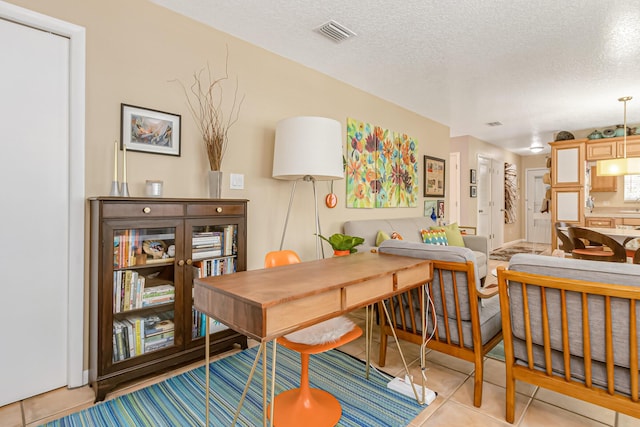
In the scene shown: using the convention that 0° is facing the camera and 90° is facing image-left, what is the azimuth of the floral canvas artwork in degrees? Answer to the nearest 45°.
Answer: approximately 315°

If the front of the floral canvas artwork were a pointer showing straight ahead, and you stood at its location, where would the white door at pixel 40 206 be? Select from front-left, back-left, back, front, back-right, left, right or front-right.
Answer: right

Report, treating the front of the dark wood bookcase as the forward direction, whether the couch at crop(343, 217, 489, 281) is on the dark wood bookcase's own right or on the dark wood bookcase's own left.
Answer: on the dark wood bookcase's own left

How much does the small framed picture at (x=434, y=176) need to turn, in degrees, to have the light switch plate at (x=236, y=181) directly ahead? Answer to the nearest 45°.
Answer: approximately 90° to its right

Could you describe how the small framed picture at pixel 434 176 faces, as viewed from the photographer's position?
facing the viewer and to the right of the viewer

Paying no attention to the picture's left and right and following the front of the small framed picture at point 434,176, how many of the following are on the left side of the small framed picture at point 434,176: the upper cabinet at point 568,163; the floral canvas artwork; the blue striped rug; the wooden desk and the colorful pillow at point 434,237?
1
